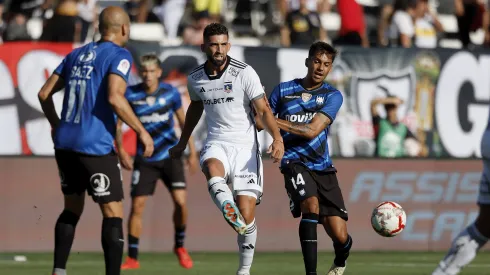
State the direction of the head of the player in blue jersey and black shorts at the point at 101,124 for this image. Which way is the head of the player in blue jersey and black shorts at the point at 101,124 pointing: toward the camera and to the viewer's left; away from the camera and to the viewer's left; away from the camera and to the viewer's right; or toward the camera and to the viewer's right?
away from the camera and to the viewer's right

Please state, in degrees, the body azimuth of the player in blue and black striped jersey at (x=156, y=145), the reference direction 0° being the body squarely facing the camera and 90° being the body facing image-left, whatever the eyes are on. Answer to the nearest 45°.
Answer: approximately 0°

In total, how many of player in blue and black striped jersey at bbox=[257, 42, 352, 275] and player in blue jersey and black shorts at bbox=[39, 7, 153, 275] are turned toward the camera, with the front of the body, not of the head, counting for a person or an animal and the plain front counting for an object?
1

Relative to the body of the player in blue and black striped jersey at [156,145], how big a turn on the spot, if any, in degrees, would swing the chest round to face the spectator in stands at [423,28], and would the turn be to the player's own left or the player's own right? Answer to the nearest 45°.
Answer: approximately 135° to the player's own left
